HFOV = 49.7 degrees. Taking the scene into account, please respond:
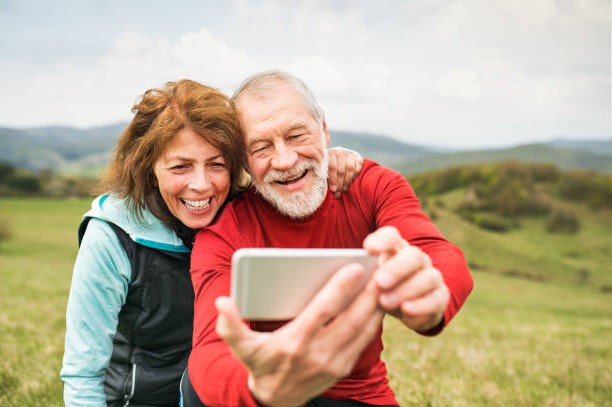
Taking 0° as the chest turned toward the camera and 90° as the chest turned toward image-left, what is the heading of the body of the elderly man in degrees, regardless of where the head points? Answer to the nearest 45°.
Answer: approximately 0°

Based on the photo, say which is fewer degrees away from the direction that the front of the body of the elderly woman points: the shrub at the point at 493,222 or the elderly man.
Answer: the elderly man

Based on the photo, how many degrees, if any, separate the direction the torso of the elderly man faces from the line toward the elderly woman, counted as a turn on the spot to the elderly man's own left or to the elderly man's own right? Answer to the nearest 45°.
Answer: approximately 135° to the elderly man's own right

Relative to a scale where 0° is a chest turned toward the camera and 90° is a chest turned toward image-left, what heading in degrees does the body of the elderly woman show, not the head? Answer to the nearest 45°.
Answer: approximately 315°

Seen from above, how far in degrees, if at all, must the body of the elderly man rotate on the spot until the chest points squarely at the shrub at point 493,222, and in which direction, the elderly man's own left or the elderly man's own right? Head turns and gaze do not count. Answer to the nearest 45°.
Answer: approximately 180°
